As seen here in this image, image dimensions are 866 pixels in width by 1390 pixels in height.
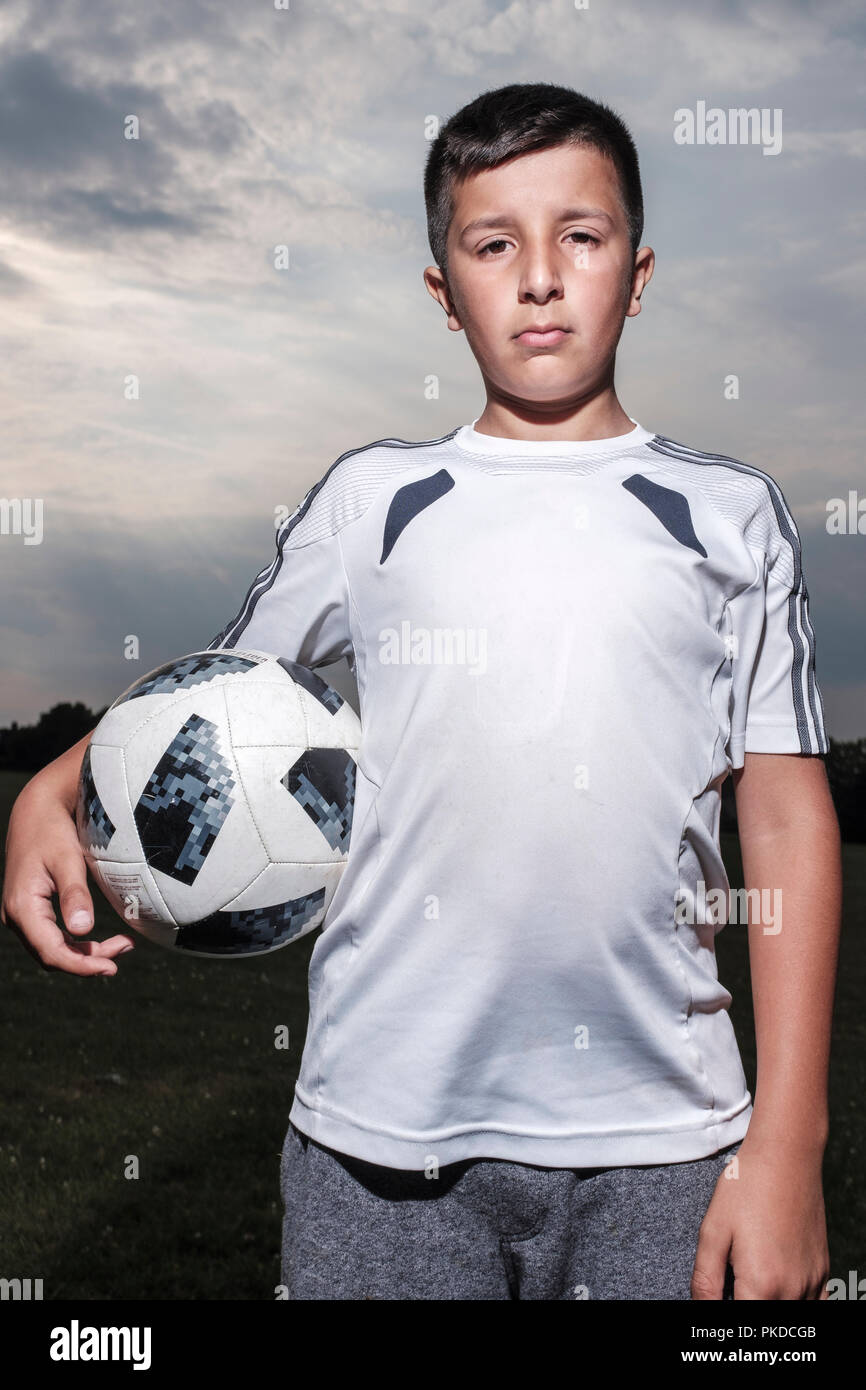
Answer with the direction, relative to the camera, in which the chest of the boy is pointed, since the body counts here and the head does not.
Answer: toward the camera
